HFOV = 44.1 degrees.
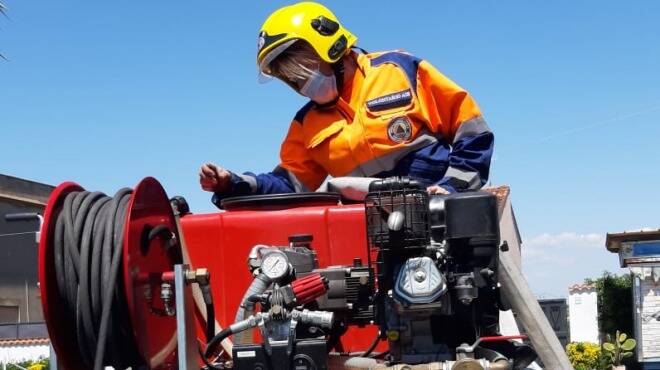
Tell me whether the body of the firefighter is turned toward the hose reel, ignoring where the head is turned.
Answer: yes

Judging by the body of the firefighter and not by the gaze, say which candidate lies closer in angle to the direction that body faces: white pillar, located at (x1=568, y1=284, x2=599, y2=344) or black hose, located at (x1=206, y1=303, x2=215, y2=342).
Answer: the black hose

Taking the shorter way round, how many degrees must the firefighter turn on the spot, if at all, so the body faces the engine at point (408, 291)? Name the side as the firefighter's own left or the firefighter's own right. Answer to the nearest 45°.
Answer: approximately 45° to the firefighter's own left

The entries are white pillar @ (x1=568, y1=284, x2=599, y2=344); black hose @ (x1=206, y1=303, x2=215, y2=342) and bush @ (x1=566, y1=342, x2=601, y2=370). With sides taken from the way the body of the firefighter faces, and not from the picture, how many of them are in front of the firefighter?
1

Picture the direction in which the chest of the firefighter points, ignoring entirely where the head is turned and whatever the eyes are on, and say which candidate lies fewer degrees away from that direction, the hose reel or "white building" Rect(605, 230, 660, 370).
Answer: the hose reel

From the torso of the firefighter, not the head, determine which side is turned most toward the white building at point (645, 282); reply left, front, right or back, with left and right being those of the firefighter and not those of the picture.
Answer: back

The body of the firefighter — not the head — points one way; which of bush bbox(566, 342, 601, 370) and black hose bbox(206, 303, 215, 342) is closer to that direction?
the black hose

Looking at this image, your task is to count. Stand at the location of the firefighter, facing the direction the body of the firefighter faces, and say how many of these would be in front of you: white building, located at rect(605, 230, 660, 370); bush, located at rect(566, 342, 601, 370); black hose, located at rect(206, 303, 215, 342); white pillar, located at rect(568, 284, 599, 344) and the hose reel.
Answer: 2

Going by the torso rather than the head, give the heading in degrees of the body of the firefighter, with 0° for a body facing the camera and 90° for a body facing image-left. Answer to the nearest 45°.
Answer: approximately 45°

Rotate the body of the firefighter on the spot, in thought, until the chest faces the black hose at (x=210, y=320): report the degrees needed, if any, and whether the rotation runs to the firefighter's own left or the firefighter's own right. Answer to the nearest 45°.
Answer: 0° — they already face it
